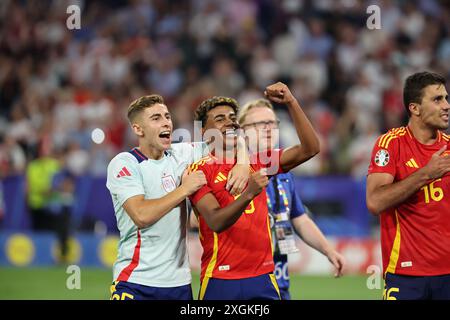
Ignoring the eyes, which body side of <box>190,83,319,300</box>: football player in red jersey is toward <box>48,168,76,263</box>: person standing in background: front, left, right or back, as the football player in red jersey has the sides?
back

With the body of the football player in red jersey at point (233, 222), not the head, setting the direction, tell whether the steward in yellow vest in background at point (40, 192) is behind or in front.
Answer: behind

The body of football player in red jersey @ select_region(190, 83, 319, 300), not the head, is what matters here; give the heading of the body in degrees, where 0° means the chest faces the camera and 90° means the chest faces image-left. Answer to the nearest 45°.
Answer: approximately 315°

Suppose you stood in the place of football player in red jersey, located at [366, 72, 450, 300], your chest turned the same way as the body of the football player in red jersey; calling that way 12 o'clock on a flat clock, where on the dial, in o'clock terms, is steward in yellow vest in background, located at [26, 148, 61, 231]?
The steward in yellow vest in background is roughly at 6 o'clock from the football player in red jersey.

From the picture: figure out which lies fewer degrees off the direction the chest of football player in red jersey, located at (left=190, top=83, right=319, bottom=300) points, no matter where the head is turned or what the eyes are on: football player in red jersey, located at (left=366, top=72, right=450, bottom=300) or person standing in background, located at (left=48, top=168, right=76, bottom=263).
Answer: the football player in red jersey

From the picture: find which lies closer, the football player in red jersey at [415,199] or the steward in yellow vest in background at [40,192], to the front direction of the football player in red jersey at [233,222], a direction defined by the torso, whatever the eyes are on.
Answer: the football player in red jersey

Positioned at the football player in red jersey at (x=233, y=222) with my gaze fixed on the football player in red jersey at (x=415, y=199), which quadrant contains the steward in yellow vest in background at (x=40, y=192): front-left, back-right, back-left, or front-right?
back-left

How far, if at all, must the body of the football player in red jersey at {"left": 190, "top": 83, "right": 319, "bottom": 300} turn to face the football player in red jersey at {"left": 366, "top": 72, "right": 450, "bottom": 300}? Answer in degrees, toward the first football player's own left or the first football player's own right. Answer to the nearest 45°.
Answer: approximately 45° to the first football player's own left
